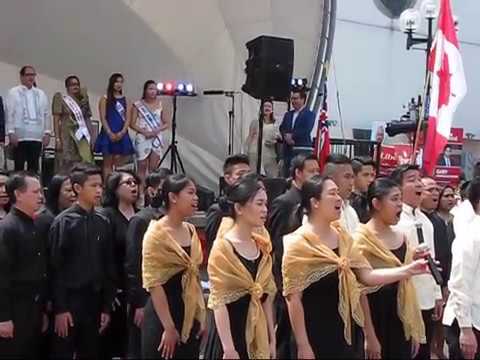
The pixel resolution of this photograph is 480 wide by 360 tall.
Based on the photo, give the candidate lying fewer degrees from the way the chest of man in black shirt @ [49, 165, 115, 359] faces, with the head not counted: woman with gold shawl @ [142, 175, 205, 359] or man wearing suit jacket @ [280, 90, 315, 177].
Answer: the woman with gold shawl

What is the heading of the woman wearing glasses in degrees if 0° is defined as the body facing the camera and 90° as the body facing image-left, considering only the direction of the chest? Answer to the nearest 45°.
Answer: approximately 315°

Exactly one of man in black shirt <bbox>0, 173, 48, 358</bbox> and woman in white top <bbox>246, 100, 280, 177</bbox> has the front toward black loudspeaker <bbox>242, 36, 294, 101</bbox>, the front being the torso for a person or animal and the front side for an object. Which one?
the woman in white top

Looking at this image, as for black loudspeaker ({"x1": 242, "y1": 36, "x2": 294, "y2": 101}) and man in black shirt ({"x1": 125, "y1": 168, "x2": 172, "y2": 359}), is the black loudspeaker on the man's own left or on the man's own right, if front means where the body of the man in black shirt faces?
on the man's own left
